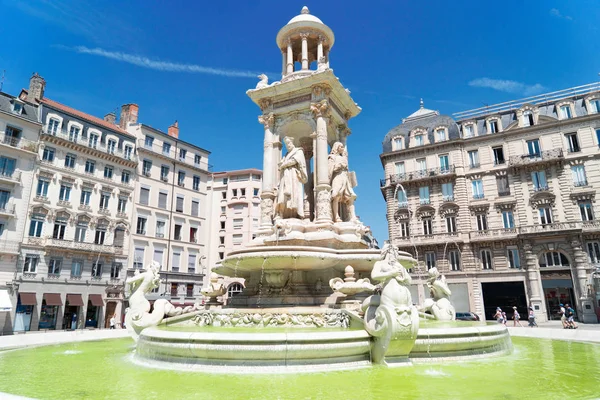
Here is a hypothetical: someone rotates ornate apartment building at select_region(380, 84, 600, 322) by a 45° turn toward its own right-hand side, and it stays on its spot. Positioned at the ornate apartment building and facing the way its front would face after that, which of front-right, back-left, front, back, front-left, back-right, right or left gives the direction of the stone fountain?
left

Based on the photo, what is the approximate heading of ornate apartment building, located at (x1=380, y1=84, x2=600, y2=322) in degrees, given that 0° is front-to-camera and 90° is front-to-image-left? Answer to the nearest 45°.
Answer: approximately 45°
